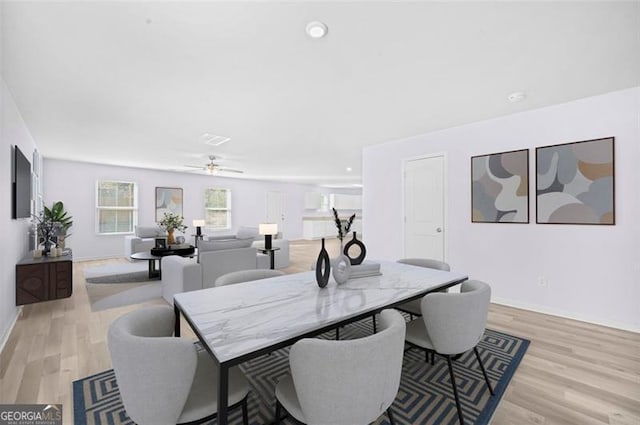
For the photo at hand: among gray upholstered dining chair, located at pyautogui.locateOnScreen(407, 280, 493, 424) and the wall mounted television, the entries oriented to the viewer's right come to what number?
1

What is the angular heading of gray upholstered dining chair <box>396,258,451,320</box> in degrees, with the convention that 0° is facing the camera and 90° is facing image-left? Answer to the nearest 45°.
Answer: approximately 45°

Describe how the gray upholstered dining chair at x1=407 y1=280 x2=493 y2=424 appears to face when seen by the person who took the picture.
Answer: facing away from the viewer and to the left of the viewer

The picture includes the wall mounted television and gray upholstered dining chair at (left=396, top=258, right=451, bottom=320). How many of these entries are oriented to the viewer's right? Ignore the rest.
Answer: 1

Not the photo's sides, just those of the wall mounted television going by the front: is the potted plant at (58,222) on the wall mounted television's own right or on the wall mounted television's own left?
on the wall mounted television's own left

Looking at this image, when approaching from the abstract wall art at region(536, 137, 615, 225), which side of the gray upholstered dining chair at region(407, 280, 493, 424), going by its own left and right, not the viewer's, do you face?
right

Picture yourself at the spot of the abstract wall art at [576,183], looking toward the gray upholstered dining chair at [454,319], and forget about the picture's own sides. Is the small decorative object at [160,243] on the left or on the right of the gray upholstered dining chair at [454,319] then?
right

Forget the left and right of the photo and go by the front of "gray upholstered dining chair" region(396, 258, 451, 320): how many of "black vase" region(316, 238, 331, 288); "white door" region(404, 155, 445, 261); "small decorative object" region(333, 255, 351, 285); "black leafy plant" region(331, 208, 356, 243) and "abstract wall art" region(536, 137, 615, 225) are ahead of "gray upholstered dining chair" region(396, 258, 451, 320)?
3

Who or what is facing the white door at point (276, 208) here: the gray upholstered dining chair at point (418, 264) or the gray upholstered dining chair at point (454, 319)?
the gray upholstered dining chair at point (454, 319)

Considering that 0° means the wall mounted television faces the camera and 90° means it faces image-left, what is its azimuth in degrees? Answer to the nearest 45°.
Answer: approximately 270°
